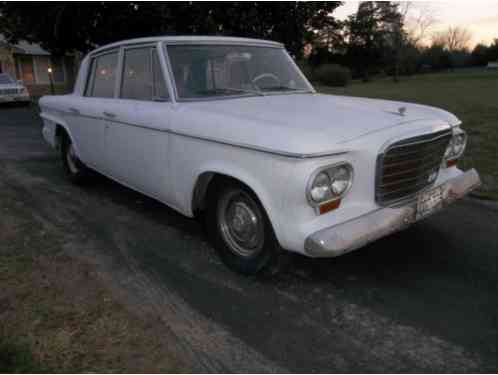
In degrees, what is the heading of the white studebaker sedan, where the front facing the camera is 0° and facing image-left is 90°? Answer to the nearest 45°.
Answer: approximately 315°

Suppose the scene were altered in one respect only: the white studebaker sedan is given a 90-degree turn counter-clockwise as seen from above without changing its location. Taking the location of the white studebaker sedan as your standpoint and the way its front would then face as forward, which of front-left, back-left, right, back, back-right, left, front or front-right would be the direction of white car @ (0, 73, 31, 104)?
left

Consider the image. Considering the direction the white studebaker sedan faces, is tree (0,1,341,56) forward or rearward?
rearward

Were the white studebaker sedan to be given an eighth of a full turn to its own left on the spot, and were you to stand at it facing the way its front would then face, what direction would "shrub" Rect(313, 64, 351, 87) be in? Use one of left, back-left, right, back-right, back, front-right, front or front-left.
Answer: left
